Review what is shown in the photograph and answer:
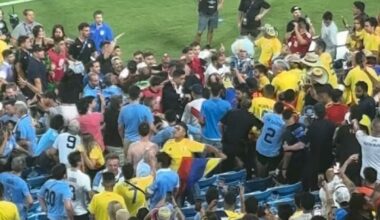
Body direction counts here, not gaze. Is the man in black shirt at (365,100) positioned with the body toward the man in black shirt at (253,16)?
no

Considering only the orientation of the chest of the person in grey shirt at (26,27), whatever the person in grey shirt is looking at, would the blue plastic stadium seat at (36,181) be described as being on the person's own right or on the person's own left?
on the person's own right

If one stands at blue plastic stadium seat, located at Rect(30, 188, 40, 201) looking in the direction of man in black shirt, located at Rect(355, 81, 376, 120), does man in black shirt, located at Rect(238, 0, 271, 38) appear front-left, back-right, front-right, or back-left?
front-left

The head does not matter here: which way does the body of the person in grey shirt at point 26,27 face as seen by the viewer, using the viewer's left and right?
facing the viewer and to the right of the viewer

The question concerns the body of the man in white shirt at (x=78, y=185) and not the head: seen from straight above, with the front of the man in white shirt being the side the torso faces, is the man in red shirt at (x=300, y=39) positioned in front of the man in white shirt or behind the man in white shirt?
in front

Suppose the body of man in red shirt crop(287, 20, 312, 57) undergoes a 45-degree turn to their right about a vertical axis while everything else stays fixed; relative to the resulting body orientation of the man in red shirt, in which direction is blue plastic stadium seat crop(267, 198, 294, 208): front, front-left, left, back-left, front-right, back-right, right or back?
left

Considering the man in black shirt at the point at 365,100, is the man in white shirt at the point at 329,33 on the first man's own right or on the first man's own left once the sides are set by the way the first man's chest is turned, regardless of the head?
on the first man's own right

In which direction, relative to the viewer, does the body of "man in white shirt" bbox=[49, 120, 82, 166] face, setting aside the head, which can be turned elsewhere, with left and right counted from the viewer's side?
facing away from the viewer and to the left of the viewer

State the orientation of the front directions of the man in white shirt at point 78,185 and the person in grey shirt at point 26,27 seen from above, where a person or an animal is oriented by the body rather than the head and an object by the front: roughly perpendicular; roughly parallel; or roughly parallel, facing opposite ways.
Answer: roughly perpendicular

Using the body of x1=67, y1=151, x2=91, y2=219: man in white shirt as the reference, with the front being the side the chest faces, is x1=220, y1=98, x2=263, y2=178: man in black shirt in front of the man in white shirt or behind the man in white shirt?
in front

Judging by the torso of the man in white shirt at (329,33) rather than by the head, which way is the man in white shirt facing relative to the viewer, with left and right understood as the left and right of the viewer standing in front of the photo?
facing the viewer and to the left of the viewer

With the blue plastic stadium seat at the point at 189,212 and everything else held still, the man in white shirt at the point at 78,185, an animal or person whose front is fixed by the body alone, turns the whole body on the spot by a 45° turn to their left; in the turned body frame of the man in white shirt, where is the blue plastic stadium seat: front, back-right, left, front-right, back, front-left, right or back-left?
right
